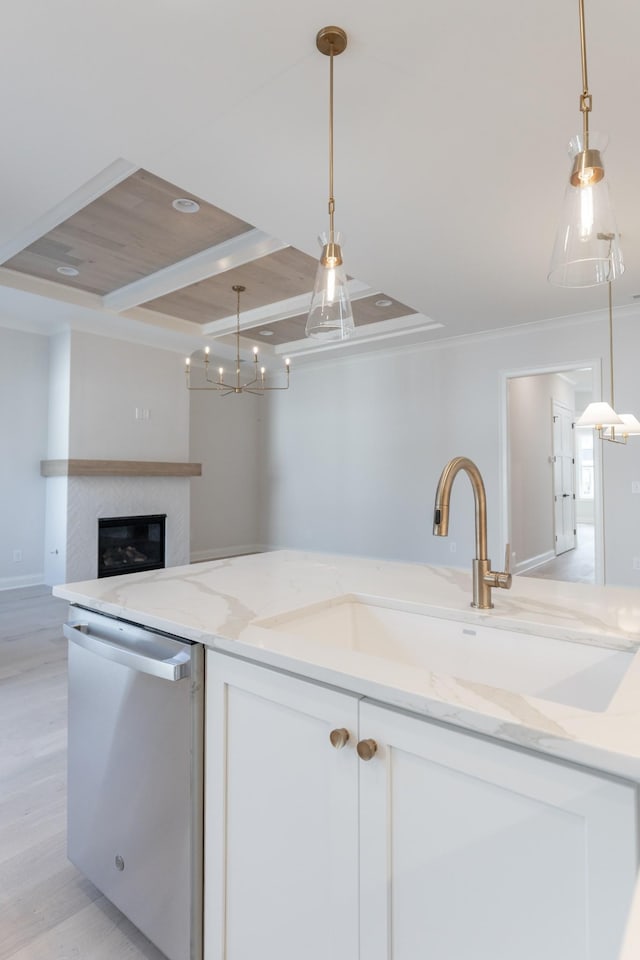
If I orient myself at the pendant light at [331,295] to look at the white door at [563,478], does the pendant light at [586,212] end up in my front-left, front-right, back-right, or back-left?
back-right

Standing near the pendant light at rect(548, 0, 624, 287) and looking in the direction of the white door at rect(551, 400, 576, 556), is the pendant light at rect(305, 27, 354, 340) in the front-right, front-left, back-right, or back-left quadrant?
front-left

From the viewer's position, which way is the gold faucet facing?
facing the viewer and to the left of the viewer

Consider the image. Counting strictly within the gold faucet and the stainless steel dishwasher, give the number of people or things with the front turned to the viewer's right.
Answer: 0

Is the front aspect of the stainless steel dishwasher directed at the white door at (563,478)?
no

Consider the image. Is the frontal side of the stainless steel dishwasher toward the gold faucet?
no

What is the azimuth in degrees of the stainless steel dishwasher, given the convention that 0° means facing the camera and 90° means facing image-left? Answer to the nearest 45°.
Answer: approximately 45°

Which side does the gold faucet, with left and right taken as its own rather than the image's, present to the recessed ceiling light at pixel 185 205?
right
